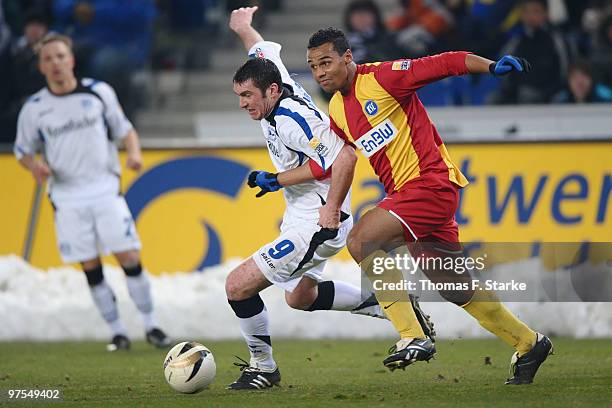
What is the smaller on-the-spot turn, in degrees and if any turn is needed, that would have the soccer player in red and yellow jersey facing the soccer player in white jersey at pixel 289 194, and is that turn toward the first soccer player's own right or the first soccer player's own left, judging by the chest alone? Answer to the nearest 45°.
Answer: approximately 45° to the first soccer player's own right

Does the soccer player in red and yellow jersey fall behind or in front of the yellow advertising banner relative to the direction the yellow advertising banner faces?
in front

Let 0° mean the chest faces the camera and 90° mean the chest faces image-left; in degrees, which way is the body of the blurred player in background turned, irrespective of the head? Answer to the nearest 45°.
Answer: approximately 0°

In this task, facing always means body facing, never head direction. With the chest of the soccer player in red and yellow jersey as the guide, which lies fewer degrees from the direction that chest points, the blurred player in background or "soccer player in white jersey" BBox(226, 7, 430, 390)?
the soccer player in white jersey

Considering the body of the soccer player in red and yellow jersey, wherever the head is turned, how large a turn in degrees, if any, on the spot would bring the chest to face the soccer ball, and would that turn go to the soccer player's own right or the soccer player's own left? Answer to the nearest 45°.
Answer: approximately 45° to the soccer player's own right

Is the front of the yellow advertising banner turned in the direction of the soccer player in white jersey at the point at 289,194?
yes

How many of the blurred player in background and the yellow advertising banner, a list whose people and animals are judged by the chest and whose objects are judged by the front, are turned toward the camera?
2

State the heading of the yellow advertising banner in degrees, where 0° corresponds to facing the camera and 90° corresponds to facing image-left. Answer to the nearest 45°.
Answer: approximately 0°

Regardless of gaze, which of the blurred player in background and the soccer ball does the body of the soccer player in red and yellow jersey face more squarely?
the soccer ball

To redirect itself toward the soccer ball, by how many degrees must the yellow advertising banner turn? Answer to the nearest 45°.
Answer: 0° — it already faces it
